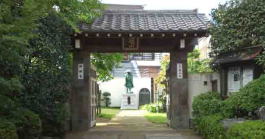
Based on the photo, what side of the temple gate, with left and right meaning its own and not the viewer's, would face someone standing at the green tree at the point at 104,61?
back

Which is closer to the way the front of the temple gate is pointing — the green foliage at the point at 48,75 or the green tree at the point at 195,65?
the green foliage

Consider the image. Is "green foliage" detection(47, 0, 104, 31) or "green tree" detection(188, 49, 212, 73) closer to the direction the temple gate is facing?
the green foliage

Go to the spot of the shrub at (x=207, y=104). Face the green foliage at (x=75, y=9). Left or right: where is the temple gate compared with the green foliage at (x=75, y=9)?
right

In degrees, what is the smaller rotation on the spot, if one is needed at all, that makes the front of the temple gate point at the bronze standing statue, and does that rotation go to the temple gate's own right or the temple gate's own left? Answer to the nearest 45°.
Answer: approximately 180°

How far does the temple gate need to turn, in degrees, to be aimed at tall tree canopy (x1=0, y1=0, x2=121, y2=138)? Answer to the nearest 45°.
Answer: approximately 45° to its right

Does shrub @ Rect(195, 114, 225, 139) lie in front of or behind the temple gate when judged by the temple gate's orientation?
in front

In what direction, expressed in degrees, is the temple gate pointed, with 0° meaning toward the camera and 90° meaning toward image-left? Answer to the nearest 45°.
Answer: approximately 0°
